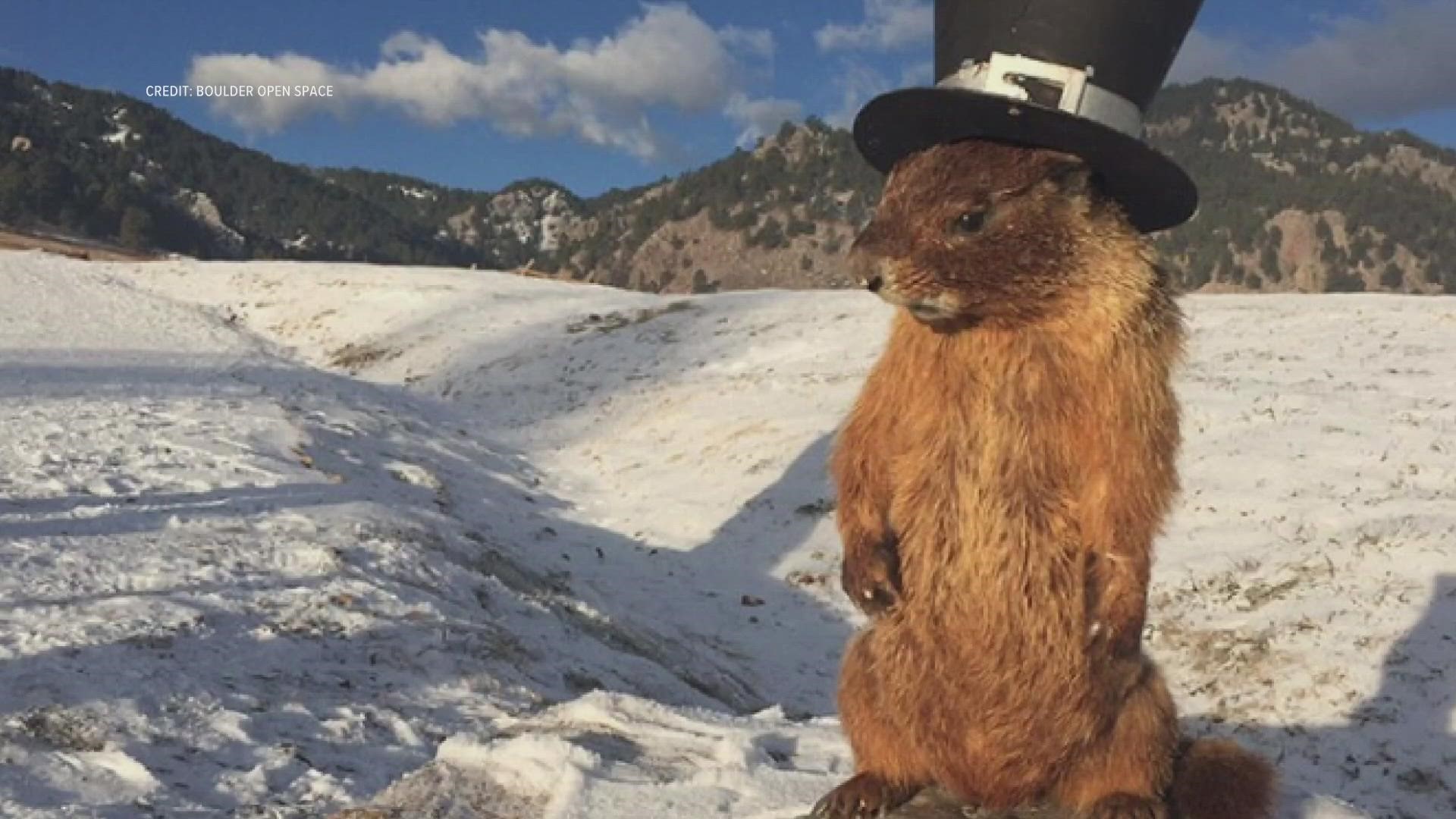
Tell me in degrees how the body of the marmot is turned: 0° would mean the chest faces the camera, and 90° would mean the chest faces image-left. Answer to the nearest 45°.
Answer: approximately 45°
